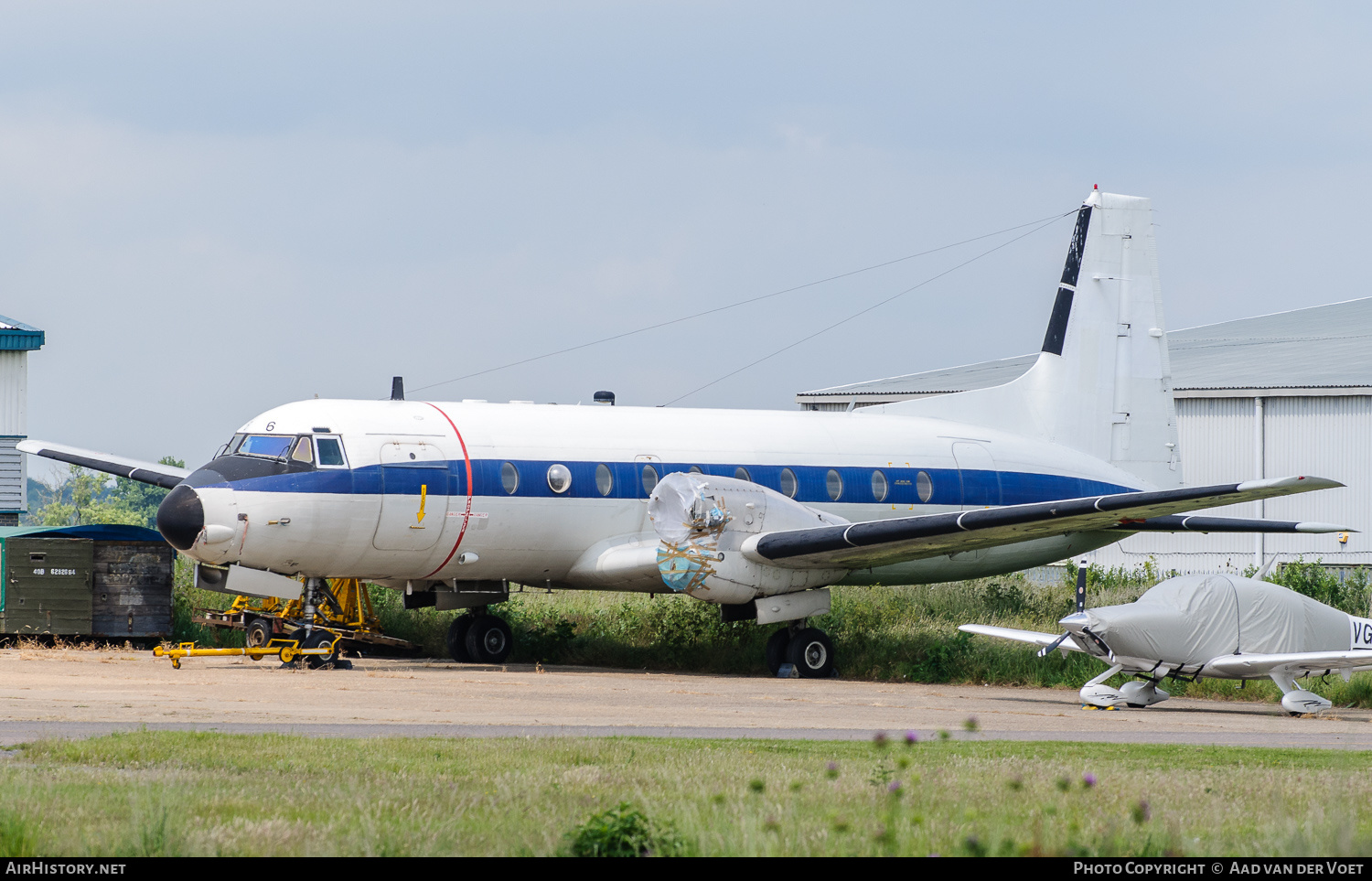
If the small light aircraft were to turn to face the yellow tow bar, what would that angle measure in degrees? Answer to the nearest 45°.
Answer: approximately 45° to its right

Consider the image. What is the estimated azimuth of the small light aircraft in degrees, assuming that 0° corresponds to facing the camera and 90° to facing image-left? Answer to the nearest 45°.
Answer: approximately 45°

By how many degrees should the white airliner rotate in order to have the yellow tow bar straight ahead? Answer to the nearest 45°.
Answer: approximately 45° to its right

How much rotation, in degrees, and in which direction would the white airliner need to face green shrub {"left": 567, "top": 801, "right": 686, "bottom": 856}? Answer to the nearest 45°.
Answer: approximately 45° to its left

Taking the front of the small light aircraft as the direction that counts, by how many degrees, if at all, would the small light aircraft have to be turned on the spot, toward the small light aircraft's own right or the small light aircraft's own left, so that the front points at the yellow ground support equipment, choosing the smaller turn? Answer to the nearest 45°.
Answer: approximately 45° to the small light aircraft's own right

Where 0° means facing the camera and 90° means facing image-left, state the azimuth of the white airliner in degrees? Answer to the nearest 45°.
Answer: approximately 45°
